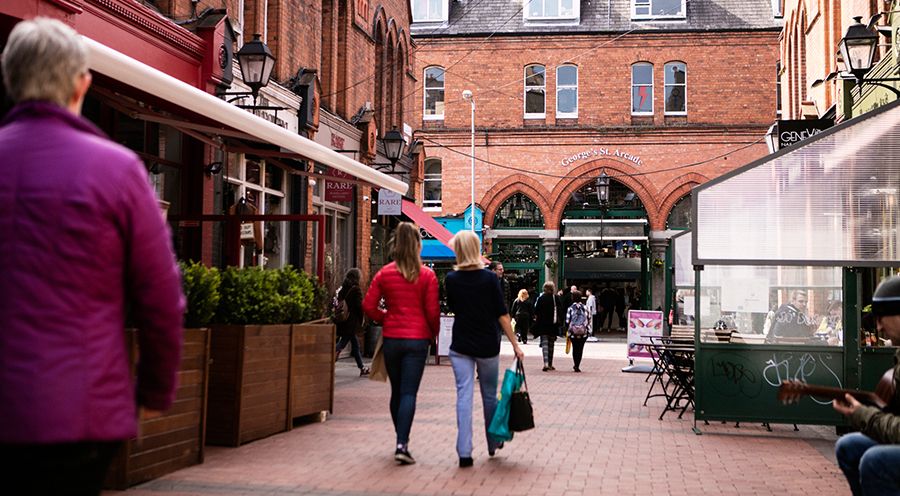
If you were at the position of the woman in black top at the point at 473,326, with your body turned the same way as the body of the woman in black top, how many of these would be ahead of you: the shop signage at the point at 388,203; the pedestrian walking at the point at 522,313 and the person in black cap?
2

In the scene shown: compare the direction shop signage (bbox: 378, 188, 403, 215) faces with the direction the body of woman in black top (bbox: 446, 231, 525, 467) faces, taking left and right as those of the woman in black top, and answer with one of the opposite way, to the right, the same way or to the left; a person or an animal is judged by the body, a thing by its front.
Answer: the opposite way

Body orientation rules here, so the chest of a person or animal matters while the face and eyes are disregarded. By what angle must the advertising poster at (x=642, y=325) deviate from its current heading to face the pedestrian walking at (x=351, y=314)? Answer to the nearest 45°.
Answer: approximately 45° to its right

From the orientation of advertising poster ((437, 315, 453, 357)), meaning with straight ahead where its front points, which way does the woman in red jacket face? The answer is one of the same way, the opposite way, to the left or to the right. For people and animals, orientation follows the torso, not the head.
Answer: the opposite way

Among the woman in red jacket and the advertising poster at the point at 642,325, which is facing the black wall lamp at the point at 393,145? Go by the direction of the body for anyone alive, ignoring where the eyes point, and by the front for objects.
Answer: the woman in red jacket

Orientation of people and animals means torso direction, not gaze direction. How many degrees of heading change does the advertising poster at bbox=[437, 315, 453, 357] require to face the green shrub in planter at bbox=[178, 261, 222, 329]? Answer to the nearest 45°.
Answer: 0° — it already faces it

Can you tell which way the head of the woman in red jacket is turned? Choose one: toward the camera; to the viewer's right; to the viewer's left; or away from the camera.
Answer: away from the camera

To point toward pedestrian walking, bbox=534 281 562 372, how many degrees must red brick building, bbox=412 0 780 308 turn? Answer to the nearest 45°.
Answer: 0° — it already faces them

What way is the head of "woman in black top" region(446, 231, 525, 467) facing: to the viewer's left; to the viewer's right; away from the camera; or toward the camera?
away from the camera

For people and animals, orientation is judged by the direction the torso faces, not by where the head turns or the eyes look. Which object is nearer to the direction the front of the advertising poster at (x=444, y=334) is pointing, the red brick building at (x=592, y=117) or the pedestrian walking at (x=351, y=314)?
the pedestrian walking

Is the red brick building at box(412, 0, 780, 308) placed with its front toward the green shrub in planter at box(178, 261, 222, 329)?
yes

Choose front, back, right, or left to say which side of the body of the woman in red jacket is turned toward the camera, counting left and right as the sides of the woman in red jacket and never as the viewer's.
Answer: back

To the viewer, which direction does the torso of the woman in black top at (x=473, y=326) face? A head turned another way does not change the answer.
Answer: away from the camera

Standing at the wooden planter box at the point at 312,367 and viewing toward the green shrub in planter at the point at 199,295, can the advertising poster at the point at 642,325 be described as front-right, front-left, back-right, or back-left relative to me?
back-left

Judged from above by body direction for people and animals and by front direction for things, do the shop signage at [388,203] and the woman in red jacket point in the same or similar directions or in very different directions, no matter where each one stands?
very different directions
